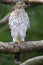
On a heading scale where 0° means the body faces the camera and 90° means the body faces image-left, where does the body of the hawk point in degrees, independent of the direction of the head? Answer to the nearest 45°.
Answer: approximately 0°
